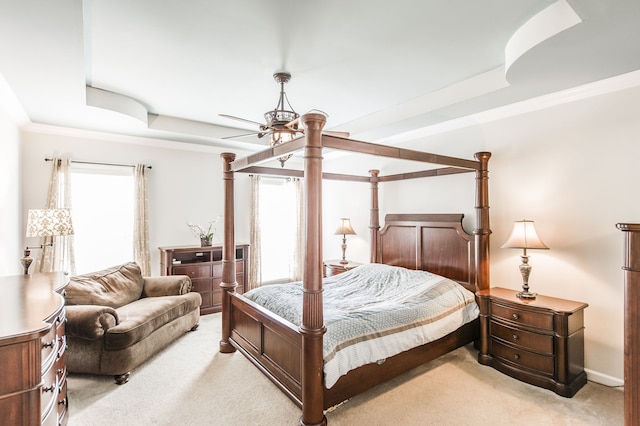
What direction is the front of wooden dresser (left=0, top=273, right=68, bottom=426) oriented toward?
to the viewer's right

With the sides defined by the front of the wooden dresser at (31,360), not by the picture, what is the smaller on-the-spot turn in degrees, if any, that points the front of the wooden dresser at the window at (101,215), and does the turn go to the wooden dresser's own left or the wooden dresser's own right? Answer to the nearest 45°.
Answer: approximately 90° to the wooden dresser's own left

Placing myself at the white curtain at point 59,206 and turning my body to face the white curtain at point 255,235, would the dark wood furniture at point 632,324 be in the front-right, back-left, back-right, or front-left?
front-right

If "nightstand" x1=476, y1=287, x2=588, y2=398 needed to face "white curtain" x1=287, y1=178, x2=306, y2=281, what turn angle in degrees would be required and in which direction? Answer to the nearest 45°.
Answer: approximately 45° to its right

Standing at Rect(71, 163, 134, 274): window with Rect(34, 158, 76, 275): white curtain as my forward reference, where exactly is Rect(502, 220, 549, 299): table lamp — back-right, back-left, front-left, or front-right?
back-left

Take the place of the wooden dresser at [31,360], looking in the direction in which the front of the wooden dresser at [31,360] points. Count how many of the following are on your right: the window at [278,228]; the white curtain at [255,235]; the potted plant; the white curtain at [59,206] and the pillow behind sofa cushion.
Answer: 0

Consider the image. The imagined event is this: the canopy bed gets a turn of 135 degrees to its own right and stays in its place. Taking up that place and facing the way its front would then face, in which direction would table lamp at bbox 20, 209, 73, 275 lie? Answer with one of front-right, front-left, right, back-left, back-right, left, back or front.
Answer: left

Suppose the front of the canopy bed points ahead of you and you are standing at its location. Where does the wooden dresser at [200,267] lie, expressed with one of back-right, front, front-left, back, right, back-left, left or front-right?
right

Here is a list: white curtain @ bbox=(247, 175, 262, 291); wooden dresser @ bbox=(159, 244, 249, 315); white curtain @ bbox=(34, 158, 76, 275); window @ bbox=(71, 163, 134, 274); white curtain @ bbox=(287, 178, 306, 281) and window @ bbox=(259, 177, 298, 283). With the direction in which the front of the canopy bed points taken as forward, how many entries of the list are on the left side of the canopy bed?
0

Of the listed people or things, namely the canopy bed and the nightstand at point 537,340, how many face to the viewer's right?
0

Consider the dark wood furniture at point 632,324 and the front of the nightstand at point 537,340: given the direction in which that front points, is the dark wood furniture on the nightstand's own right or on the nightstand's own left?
on the nightstand's own left

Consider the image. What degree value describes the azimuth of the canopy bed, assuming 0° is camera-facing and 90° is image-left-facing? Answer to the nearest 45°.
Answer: approximately 45°

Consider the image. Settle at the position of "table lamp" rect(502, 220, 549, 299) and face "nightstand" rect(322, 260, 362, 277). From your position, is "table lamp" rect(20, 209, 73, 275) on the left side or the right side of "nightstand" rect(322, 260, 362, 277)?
left

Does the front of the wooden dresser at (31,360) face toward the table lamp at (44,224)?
no

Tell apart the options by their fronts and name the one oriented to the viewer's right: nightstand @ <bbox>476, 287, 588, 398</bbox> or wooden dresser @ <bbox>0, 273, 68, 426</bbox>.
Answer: the wooden dresser

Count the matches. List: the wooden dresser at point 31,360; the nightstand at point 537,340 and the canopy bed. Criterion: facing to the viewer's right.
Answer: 1

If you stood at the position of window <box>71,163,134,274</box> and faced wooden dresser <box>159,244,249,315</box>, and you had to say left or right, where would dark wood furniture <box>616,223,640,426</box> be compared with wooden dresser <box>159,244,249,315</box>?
right
